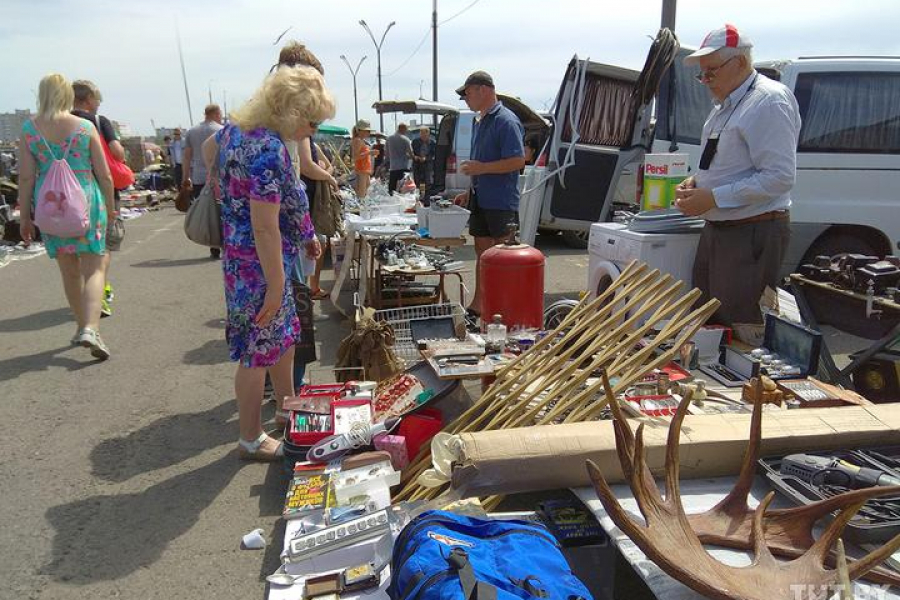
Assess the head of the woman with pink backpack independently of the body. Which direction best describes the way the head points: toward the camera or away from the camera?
away from the camera

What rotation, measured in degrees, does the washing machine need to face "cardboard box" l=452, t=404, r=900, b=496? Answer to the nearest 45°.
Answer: approximately 45° to its left

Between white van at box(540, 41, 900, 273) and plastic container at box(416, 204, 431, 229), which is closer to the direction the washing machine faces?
the plastic container

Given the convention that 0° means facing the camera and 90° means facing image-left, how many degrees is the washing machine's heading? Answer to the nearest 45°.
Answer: approximately 45°

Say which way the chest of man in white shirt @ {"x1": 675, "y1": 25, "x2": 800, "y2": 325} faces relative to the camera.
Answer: to the viewer's left

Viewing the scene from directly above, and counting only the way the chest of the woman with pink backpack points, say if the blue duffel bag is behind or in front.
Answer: behind

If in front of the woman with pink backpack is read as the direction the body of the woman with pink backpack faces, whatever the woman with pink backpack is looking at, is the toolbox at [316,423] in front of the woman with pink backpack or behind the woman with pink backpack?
behind

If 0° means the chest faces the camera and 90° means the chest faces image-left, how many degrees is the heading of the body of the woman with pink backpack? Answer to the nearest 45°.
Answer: approximately 180°
